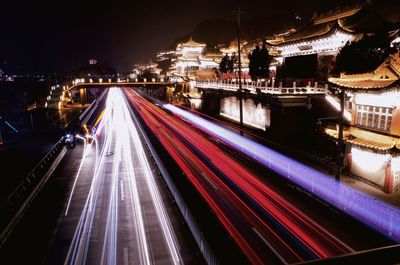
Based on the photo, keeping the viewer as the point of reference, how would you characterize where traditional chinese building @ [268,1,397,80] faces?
facing the viewer and to the left of the viewer

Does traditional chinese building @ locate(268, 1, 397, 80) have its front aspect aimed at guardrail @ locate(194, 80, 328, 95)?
yes

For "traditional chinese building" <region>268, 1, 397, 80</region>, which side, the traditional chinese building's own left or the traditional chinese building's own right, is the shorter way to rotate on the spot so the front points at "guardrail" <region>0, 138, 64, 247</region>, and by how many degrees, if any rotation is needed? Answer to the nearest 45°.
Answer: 0° — it already faces it

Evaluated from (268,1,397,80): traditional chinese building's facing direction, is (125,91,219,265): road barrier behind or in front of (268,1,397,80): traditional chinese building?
in front
